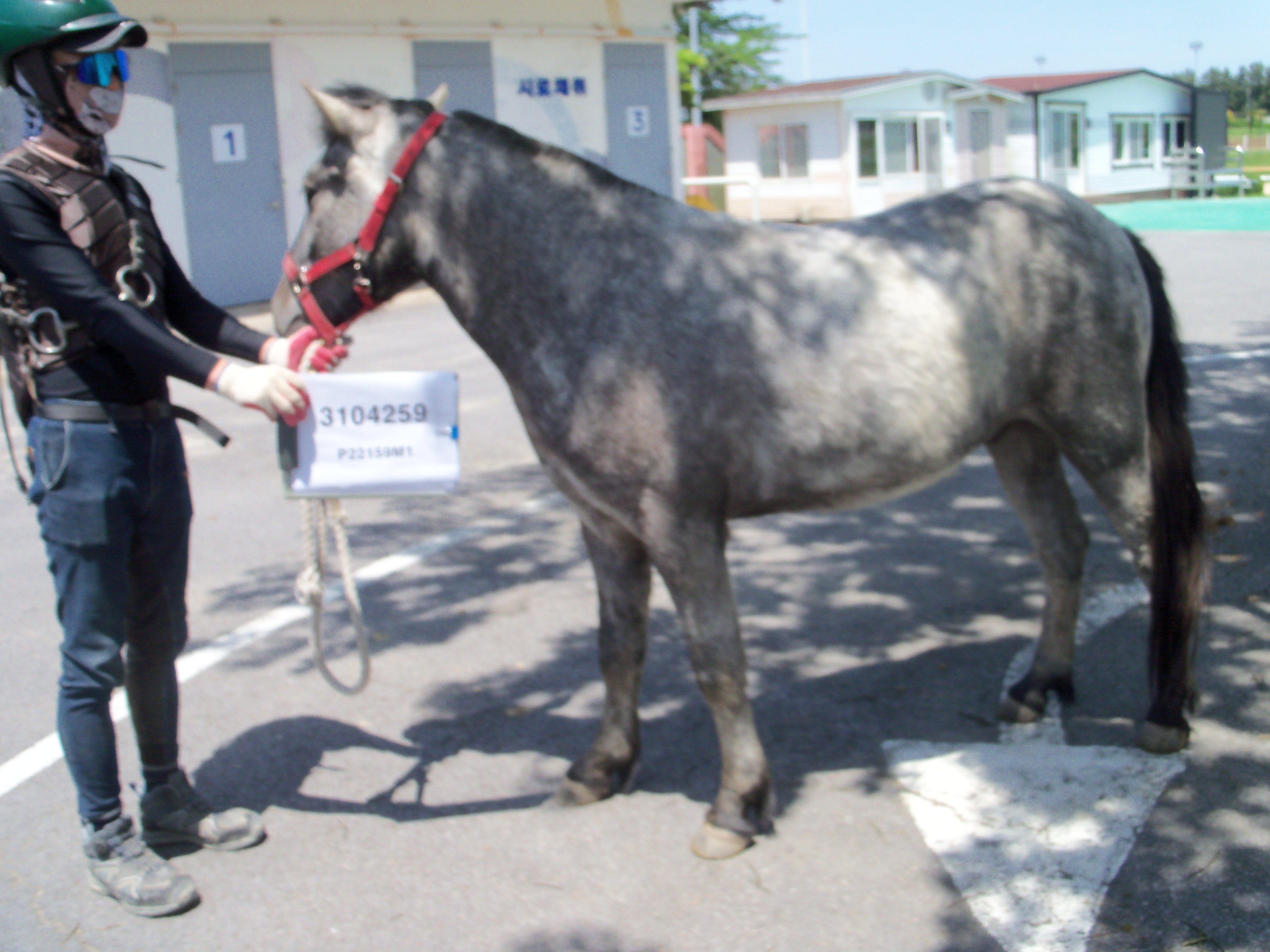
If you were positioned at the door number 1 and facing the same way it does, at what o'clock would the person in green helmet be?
The person in green helmet is roughly at 12 o'clock from the door number 1.

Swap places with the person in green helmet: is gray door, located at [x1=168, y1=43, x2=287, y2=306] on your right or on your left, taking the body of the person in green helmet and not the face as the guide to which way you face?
on your left

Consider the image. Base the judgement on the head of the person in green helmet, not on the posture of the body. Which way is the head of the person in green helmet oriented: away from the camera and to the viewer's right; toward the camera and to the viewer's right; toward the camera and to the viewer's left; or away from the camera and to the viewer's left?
toward the camera and to the viewer's right

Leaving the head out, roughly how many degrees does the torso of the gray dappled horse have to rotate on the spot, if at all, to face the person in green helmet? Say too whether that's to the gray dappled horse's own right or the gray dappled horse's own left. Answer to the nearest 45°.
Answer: approximately 45° to the gray dappled horse's own right

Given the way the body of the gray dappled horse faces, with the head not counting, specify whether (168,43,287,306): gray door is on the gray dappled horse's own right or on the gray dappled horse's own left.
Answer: on the gray dappled horse's own right

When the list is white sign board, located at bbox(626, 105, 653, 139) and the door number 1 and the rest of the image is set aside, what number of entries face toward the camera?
2

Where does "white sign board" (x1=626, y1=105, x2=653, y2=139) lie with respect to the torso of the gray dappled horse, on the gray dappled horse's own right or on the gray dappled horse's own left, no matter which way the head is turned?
on the gray dappled horse's own right

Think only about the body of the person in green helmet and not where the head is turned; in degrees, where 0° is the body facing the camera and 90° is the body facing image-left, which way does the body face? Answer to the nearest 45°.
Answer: approximately 315°
